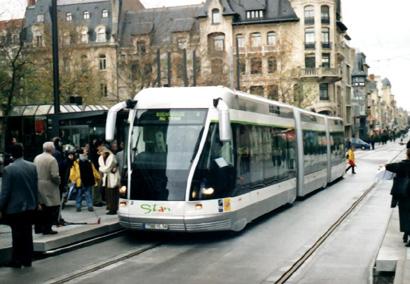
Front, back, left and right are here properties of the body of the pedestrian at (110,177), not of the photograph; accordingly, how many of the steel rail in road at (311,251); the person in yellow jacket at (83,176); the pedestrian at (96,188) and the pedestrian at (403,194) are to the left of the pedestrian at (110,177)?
2

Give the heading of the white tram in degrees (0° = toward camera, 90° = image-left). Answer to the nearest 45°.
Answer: approximately 45°

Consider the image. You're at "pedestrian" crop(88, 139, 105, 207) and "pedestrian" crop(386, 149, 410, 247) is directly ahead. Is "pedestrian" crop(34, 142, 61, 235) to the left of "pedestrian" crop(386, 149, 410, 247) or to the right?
right
